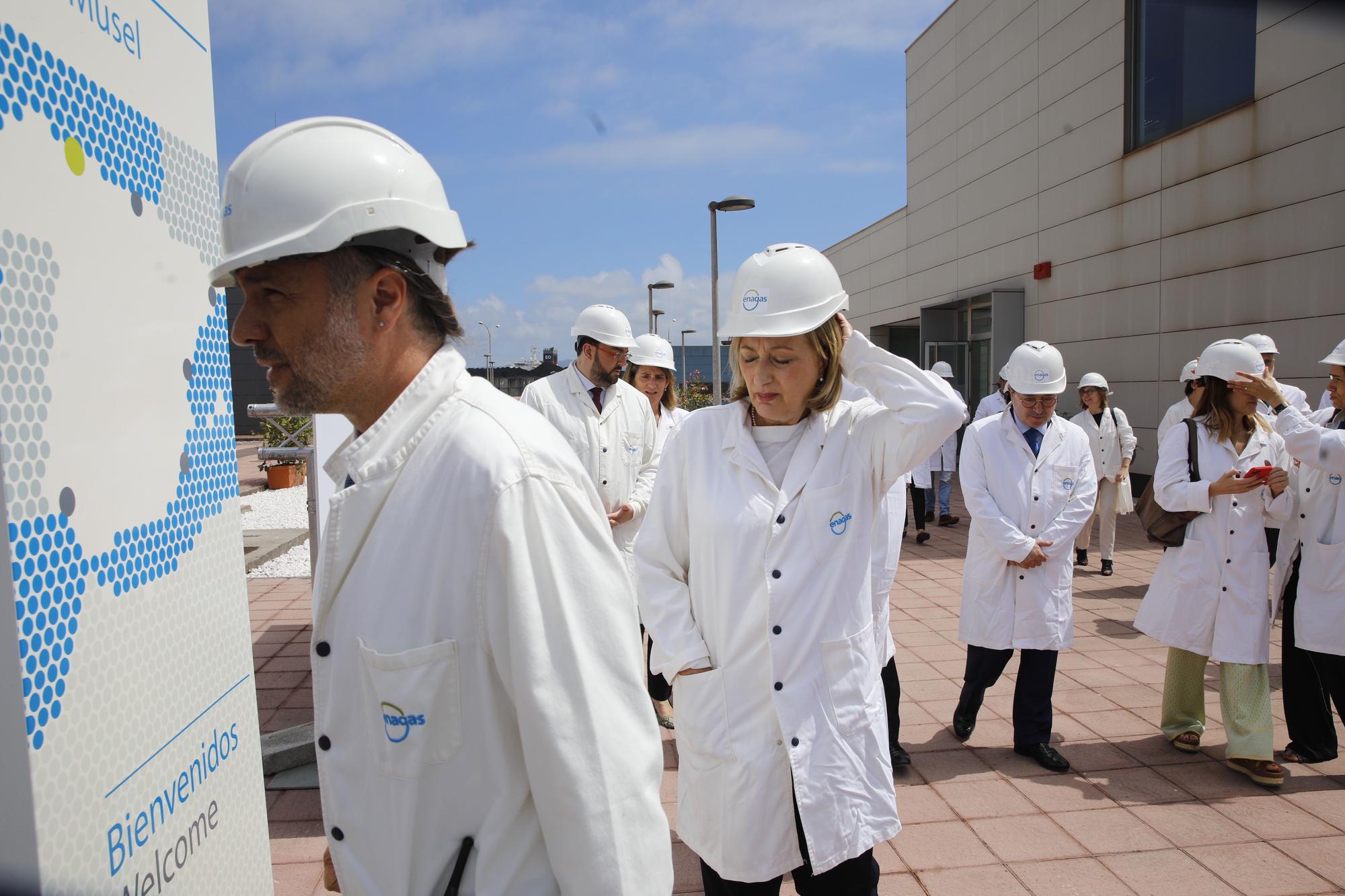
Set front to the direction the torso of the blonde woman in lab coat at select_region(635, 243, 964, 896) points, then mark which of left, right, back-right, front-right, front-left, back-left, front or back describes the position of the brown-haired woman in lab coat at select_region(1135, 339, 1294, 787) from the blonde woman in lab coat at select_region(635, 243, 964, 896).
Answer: back-left

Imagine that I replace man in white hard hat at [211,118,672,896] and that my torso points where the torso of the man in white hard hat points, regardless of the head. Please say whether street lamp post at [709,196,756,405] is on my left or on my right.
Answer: on my right

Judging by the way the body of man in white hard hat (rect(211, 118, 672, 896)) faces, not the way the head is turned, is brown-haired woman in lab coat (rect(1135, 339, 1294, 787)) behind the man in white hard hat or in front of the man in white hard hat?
behind

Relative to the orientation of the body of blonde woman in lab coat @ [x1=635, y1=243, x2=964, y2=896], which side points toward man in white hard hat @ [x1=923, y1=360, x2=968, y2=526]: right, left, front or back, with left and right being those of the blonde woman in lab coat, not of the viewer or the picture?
back

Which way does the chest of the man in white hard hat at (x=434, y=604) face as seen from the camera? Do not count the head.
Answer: to the viewer's left

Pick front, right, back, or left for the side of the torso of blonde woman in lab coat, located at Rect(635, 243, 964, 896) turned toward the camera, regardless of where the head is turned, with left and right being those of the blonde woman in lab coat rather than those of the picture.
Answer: front

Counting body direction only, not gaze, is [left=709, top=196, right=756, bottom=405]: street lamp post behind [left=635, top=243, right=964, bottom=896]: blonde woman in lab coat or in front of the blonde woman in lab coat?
behind

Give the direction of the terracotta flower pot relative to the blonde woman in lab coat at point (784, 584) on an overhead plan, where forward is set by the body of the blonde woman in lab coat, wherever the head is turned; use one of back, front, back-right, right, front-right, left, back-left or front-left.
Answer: back-right

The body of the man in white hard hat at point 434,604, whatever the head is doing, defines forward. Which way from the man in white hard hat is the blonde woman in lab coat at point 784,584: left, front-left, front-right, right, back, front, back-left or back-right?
back-right

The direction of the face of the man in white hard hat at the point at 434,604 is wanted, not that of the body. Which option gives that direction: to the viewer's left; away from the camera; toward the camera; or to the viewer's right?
to the viewer's left

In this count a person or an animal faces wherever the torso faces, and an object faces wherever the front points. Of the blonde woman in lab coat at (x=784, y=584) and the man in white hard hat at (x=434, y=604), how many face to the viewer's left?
1

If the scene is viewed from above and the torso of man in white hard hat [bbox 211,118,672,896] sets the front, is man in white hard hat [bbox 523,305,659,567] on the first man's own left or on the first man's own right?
on the first man's own right

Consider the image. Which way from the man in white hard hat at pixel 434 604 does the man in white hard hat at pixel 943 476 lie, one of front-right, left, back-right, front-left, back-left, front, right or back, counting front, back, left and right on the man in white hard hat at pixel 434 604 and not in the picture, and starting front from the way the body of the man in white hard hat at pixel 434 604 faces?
back-right

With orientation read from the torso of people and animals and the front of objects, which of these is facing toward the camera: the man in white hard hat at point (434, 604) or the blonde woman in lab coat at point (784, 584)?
the blonde woman in lab coat

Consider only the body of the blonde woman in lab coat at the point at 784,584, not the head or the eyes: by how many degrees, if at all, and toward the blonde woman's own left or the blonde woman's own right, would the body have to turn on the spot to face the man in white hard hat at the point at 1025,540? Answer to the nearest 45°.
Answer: approximately 135° to the blonde woman's own left

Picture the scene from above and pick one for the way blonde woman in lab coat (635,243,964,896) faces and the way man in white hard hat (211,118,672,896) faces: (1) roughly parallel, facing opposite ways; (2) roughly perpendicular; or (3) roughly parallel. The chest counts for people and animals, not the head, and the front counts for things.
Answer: roughly perpendicular

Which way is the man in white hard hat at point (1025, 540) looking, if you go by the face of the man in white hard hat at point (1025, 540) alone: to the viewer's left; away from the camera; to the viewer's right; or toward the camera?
toward the camera

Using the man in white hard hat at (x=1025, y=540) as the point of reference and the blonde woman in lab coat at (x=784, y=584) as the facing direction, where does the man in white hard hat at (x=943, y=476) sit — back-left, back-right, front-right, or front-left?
back-right
